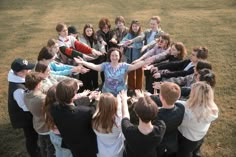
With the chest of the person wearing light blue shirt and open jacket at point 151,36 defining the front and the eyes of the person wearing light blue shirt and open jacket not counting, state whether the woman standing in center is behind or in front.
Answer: in front

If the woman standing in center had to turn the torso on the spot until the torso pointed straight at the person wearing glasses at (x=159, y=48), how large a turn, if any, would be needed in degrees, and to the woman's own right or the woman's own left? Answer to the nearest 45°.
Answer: approximately 135° to the woman's own left

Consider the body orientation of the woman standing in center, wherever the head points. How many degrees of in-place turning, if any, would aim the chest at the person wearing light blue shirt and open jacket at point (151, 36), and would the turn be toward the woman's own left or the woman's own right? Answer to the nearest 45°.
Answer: approximately 135° to the woman's own left

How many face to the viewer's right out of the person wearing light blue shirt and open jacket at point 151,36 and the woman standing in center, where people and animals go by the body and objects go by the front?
0

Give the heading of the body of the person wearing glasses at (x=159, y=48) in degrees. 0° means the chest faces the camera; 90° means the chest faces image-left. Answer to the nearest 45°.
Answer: approximately 45°

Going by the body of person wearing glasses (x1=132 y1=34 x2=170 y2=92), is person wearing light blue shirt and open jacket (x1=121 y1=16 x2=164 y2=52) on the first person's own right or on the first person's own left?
on the first person's own right

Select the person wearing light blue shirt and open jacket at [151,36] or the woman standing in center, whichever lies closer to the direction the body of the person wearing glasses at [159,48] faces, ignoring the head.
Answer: the woman standing in center

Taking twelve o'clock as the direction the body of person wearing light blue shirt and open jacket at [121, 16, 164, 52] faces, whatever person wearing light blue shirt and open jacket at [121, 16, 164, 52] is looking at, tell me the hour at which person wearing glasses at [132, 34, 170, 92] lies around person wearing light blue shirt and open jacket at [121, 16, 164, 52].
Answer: person wearing glasses at [132, 34, 170, 92] is roughly at 10 o'clock from person wearing light blue shirt and open jacket at [121, 16, 164, 52].

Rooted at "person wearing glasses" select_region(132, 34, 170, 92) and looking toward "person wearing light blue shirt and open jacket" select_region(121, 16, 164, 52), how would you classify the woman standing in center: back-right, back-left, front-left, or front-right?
back-left

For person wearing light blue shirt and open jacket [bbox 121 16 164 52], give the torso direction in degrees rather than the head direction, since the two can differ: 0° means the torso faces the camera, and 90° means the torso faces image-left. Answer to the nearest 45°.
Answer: approximately 45°

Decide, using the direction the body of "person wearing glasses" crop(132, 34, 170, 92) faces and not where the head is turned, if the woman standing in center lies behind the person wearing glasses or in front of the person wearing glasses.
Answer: in front
